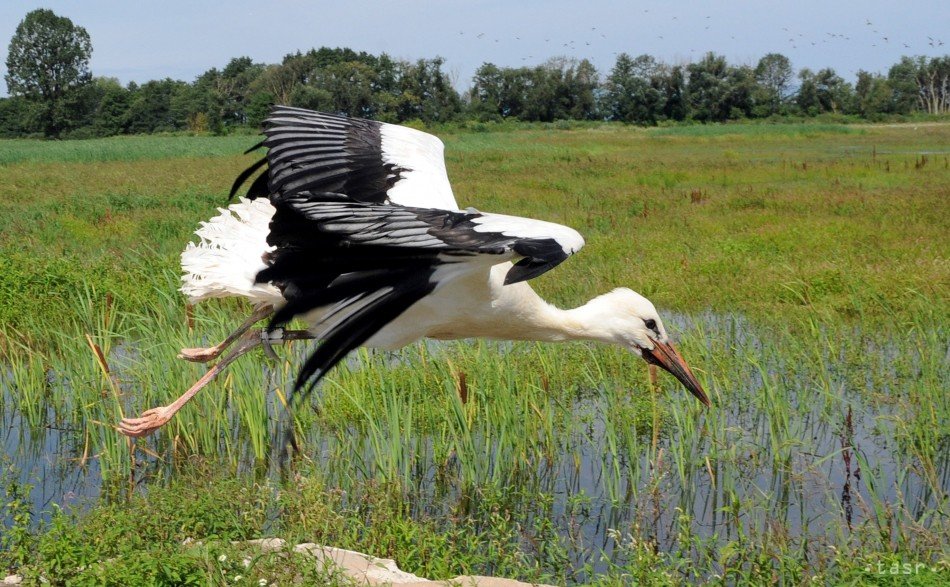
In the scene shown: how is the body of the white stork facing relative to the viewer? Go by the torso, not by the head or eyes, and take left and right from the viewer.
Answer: facing to the right of the viewer
